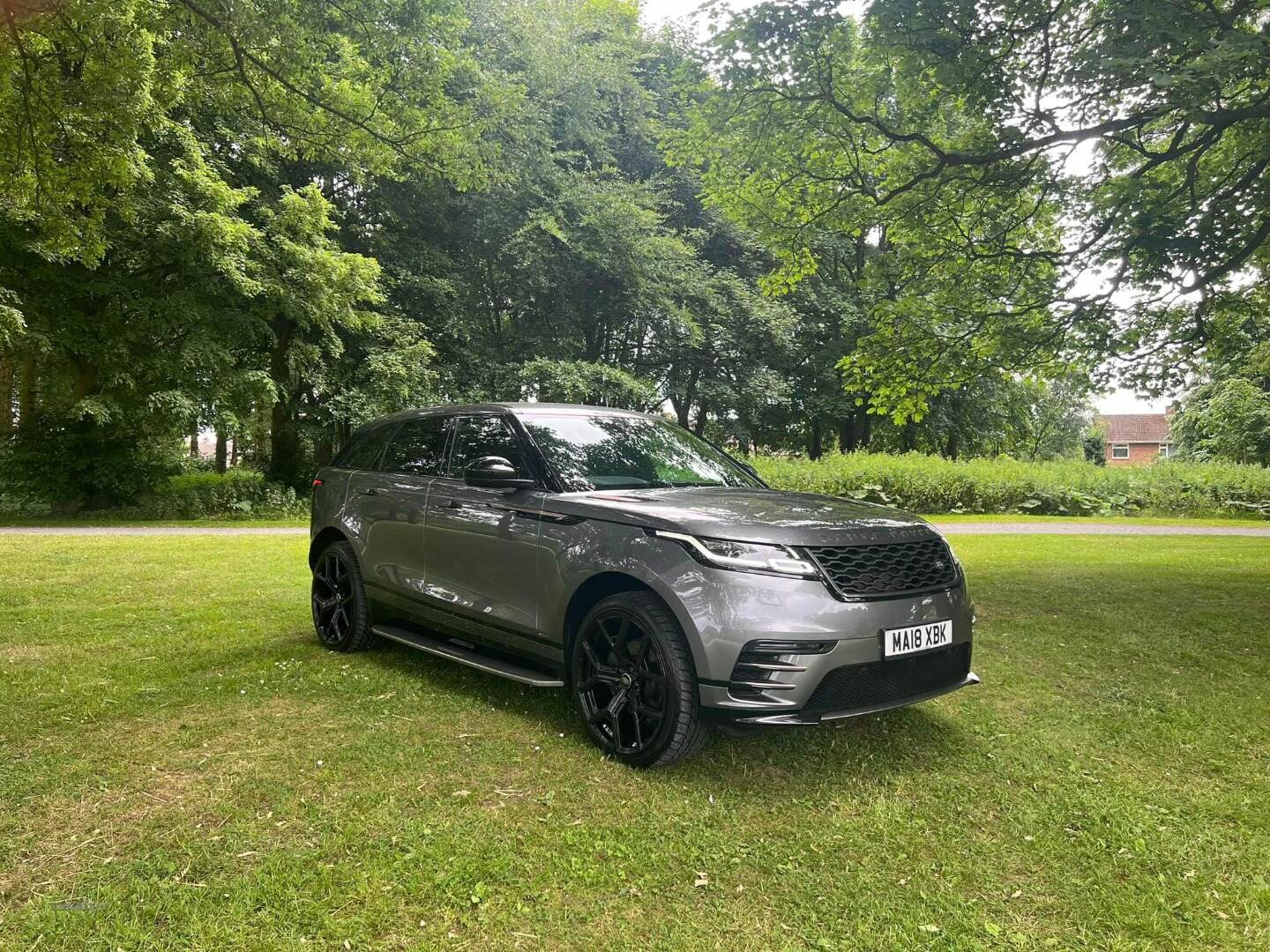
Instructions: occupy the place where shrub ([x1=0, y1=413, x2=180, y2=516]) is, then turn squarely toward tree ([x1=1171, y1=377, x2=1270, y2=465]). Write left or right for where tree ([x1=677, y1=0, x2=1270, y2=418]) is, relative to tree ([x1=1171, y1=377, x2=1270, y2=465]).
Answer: right

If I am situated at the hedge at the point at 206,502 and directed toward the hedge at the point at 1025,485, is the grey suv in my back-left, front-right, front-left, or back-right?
front-right

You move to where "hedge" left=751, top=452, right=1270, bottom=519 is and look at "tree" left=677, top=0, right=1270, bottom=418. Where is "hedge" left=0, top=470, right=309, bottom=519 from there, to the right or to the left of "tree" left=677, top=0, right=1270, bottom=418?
right

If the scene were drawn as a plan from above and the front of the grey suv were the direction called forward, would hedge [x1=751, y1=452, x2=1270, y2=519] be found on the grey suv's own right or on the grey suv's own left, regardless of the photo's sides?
on the grey suv's own left

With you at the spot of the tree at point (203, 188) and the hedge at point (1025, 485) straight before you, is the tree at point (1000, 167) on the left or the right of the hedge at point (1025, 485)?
right

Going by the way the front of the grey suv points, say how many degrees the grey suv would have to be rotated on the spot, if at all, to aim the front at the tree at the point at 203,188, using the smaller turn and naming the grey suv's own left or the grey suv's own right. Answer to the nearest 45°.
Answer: approximately 180°

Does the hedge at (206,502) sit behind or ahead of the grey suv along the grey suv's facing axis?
behind

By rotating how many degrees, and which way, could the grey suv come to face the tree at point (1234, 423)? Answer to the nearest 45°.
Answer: approximately 90° to its left

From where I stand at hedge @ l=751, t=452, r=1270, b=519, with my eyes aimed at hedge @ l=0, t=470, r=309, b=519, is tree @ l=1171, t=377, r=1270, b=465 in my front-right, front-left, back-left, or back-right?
back-right

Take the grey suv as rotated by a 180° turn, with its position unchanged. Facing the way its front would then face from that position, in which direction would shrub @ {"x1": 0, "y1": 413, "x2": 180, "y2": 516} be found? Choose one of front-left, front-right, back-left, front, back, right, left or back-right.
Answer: front
